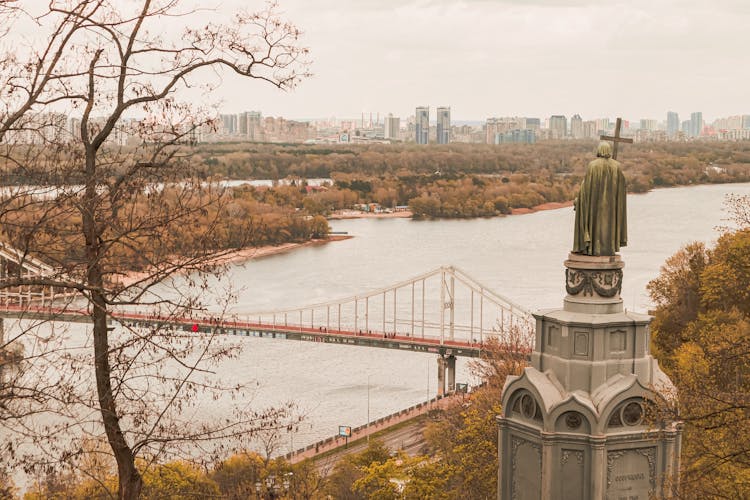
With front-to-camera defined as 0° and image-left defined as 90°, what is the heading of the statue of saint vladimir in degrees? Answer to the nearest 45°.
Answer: approximately 180°
